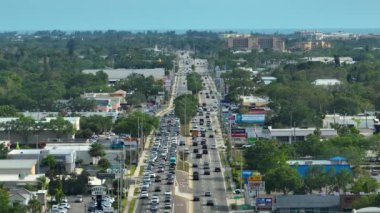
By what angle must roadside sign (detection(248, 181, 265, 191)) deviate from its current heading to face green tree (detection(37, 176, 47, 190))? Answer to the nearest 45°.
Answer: approximately 90° to its right

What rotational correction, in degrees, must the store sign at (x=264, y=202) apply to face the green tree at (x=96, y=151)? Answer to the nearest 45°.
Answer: approximately 135° to its right

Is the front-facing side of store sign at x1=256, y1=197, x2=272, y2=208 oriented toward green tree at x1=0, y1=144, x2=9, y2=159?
no

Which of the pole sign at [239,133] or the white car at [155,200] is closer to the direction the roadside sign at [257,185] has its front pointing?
the white car

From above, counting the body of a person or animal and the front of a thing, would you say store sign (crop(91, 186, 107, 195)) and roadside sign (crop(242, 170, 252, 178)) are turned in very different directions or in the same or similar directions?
same or similar directions

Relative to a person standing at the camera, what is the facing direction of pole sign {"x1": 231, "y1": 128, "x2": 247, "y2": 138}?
facing the viewer

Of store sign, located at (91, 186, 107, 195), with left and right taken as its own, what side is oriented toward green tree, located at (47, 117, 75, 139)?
back

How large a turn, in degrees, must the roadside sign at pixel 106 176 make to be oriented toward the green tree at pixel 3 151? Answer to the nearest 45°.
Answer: approximately 135° to its right

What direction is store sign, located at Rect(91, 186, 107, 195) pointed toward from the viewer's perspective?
toward the camera

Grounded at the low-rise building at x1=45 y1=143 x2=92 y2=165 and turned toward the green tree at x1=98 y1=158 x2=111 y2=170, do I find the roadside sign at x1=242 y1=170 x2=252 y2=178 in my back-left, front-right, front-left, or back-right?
front-left

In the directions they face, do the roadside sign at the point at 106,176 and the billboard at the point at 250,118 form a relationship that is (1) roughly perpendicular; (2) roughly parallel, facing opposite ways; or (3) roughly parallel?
roughly parallel

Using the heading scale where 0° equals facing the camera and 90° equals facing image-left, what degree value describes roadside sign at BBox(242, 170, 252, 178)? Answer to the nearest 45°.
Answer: approximately 0°

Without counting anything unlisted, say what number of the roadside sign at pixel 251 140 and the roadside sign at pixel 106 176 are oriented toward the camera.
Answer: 2

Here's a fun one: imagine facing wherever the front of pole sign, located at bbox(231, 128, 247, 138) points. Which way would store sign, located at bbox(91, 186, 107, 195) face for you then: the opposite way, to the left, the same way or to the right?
the same way
